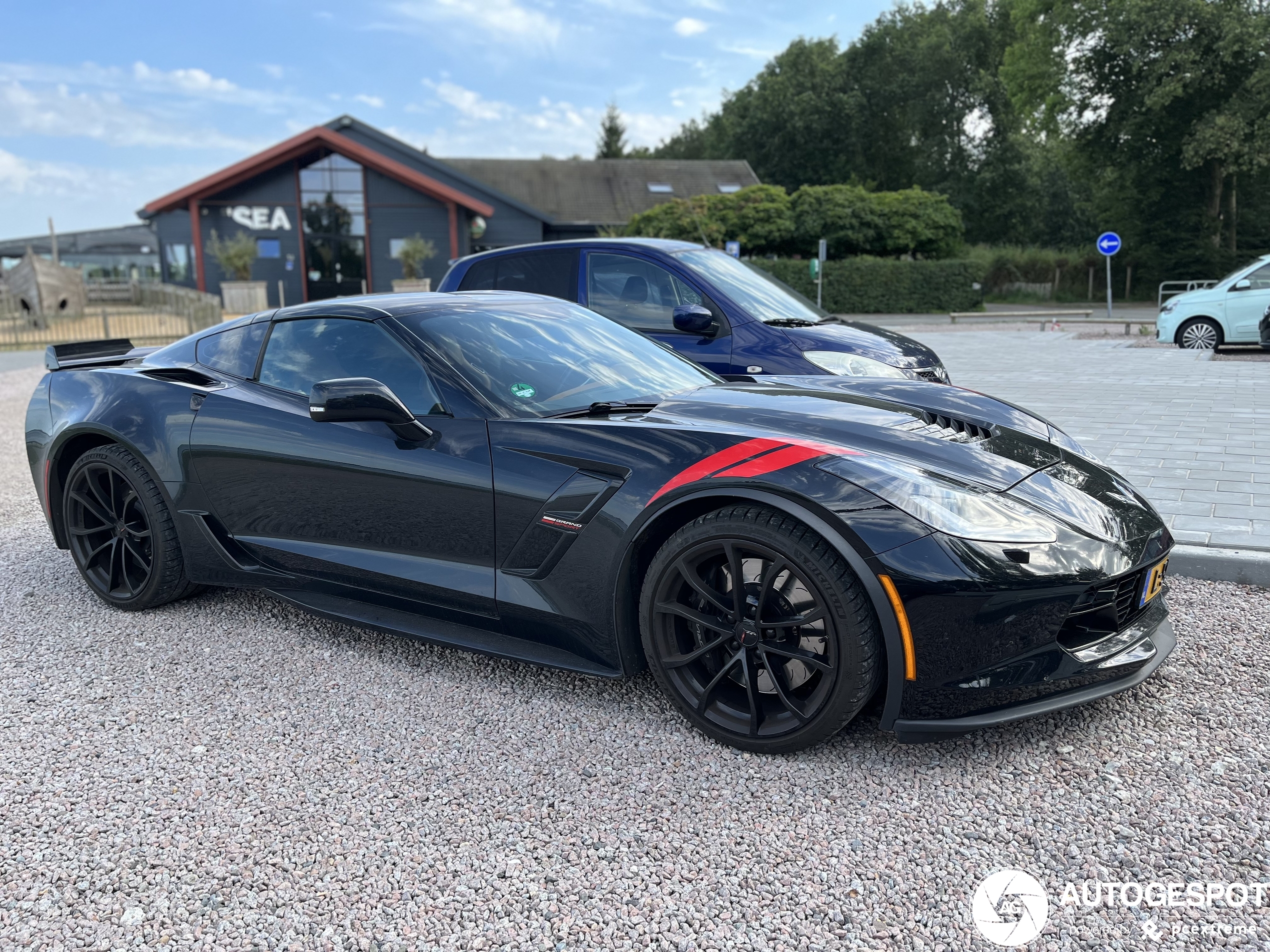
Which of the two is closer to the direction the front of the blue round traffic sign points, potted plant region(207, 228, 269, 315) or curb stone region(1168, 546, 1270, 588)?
the curb stone

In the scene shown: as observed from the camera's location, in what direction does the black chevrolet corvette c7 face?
facing the viewer and to the right of the viewer

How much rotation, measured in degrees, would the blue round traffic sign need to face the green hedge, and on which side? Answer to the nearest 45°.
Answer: approximately 135° to its right

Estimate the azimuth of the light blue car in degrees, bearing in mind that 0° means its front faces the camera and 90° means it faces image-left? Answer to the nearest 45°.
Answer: approximately 90°

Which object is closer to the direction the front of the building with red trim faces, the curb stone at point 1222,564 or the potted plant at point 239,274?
the curb stone

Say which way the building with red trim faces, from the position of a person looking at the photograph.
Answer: facing the viewer

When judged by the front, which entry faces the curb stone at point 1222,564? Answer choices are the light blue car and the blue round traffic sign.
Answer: the blue round traffic sign

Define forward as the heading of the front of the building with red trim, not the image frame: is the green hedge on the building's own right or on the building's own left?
on the building's own left

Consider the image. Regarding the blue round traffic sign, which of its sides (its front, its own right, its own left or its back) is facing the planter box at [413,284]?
right

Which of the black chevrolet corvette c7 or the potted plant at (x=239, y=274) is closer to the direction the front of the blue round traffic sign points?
the black chevrolet corvette c7
